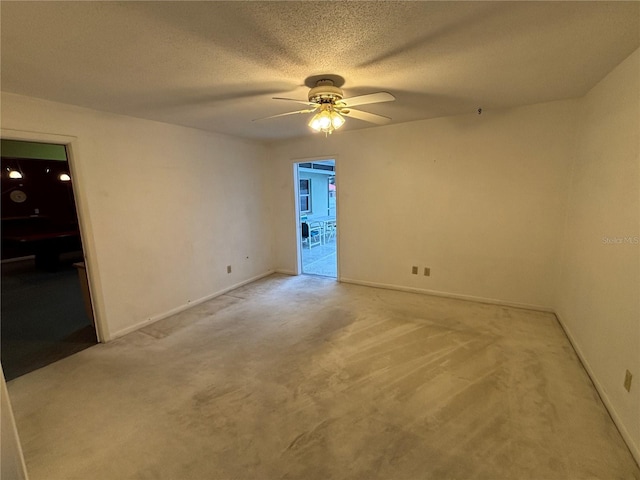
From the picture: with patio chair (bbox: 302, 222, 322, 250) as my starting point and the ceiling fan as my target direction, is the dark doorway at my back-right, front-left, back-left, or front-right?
front-right

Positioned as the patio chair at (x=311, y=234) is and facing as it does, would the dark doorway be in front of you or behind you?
behind

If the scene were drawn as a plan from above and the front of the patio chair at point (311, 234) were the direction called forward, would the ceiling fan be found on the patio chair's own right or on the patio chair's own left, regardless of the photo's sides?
on the patio chair's own right

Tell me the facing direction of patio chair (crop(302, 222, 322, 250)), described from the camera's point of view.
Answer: facing away from the viewer and to the right of the viewer

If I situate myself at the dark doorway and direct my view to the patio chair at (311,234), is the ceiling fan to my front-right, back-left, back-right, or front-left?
front-right
